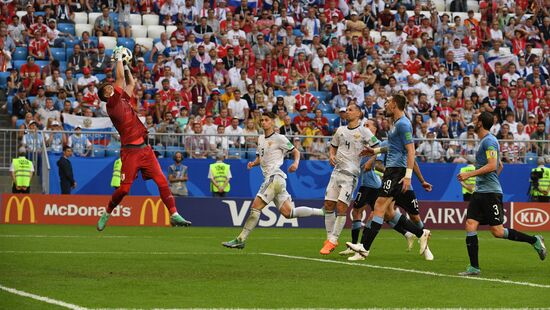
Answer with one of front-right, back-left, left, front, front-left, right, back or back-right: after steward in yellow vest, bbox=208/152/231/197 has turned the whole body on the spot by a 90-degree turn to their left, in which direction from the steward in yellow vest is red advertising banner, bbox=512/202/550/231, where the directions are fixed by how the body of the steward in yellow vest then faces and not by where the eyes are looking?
back

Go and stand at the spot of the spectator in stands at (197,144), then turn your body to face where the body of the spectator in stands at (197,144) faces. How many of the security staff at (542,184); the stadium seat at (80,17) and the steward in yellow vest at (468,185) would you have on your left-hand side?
2

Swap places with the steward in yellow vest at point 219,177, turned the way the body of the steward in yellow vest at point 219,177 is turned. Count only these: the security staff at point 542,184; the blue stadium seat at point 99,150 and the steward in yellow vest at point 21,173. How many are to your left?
2

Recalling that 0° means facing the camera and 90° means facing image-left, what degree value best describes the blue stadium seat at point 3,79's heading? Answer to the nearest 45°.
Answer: approximately 0°

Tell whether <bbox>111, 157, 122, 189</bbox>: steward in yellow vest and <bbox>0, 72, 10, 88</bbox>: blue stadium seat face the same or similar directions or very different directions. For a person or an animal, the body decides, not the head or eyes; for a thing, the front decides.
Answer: very different directions

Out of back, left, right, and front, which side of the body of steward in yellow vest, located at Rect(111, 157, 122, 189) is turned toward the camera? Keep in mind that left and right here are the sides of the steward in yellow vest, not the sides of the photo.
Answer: back

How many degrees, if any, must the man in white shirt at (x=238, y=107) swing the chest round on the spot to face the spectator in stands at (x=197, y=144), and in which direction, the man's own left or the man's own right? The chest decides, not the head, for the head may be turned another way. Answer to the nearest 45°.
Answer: approximately 45° to the man's own right

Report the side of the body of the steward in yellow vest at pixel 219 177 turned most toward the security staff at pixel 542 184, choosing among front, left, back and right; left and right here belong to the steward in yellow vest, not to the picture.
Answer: right

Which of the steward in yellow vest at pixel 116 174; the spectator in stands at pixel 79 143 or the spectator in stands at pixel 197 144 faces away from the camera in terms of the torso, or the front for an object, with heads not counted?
the steward in yellow vest

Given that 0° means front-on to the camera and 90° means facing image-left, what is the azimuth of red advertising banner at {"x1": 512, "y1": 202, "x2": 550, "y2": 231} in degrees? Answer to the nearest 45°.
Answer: approximately 0°
